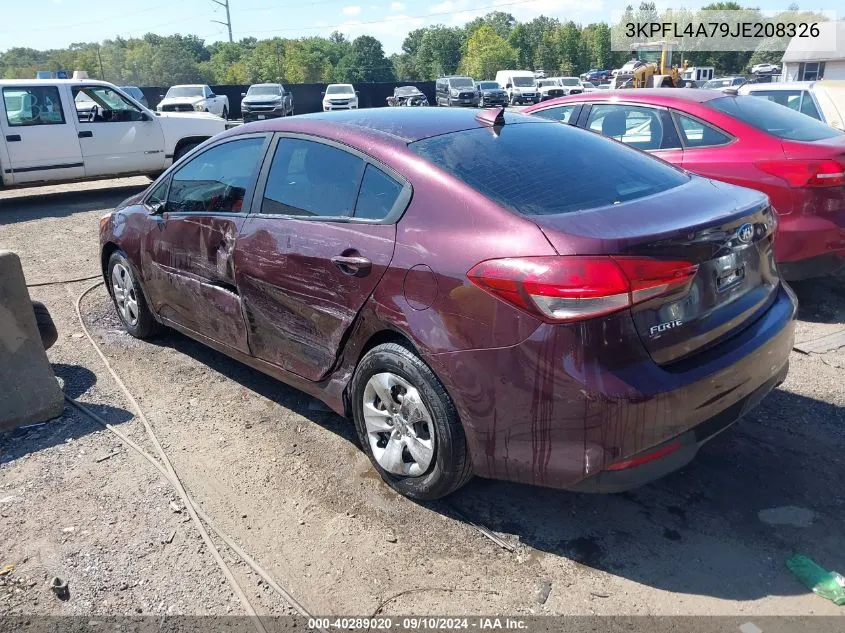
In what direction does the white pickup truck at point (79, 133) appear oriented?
to the viewer's right

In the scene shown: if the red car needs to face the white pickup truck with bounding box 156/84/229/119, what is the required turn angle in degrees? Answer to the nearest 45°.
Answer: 0° — it already faces it

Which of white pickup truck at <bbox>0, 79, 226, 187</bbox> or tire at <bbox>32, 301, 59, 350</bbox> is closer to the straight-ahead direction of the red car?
the white pickup truck

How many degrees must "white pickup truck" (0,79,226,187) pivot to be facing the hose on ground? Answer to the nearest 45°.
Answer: approximately 90° to its right

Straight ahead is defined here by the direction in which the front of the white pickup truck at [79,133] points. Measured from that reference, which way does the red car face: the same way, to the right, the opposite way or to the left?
to the left

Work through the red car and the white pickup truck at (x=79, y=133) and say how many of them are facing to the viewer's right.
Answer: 1

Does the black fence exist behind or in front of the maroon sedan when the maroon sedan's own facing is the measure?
in front

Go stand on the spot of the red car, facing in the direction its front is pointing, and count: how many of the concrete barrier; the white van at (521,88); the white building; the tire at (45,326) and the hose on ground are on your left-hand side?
3

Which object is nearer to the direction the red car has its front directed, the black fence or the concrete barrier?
the black fence

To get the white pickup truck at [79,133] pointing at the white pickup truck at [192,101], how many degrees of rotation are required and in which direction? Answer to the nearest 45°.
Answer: approximately 90° to its left

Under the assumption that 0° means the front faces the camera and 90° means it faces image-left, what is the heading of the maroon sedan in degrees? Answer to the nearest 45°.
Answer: approximately 135°

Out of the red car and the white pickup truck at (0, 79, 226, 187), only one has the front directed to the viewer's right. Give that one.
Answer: the white pickup truck

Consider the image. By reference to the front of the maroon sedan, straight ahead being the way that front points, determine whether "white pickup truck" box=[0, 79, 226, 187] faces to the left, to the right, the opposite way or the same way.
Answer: to the right

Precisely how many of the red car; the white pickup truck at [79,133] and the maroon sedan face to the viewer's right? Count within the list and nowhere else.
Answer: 1

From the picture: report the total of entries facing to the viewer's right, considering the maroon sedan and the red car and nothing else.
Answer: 0

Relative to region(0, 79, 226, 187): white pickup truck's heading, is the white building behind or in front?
in front

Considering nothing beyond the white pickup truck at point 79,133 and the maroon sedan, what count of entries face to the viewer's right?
1

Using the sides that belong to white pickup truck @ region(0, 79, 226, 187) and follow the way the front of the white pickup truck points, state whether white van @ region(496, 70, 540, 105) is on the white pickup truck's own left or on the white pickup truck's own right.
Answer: on the white pickup truck's own left

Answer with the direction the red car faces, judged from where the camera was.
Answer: facing away from the viewer and to the left of the viewer
